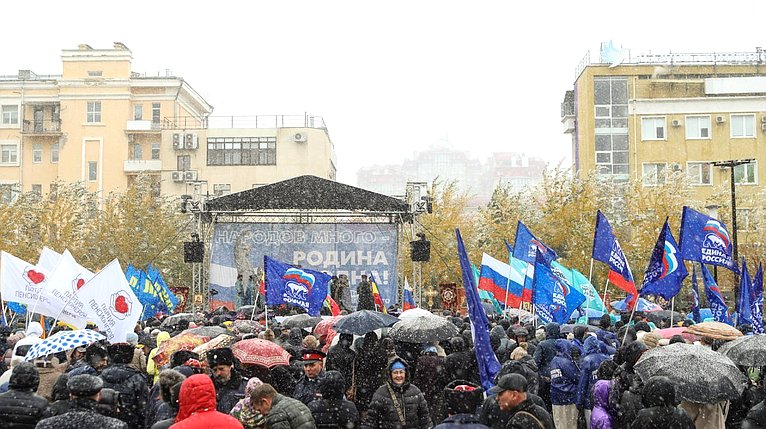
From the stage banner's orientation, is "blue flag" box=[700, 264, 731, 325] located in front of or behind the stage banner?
in front

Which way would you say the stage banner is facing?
toward the camera

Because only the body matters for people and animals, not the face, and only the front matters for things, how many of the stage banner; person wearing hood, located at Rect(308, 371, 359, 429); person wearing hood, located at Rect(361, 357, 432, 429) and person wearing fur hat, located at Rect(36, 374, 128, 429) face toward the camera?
2

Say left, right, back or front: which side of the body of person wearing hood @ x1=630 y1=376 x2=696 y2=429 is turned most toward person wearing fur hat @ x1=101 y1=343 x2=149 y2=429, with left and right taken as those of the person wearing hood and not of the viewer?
left

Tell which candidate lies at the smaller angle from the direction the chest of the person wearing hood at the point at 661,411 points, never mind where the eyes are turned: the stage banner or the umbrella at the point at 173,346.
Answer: the stage banner

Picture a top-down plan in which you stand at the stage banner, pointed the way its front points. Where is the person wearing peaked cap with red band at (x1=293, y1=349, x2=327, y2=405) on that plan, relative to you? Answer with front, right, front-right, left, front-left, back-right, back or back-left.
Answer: front

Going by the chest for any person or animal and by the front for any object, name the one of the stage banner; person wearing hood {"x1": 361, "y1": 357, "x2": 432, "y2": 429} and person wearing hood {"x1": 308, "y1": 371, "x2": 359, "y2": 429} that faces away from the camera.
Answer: person wearing hood {"x1": 308, "y1": 371, "x2": 359, "y2": 429}

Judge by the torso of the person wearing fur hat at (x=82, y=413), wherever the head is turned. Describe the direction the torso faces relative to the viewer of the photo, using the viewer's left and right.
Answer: facing away from the viewer

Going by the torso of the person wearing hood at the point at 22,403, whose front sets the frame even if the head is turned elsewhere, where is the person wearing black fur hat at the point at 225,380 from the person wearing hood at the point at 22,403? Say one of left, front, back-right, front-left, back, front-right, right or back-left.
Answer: right

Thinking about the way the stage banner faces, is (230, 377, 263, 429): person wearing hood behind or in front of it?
in front

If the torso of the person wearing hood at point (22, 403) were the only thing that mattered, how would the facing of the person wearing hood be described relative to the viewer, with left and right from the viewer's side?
facing away from the viewer

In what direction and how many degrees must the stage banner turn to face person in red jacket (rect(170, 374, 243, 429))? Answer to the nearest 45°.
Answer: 0° — it already faces them

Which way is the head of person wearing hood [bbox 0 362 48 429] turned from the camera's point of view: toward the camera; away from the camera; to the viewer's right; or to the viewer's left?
away from the camera

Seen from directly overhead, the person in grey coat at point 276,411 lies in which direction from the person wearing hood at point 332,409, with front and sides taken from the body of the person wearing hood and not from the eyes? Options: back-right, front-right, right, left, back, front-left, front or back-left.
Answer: back-left

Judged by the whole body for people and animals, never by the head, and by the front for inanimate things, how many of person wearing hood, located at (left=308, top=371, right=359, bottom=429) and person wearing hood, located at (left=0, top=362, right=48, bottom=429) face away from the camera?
2

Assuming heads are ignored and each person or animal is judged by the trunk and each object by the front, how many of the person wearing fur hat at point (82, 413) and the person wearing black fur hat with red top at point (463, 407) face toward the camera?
0

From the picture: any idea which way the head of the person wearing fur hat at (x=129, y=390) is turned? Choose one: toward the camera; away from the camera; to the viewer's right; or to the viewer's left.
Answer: away from the camera

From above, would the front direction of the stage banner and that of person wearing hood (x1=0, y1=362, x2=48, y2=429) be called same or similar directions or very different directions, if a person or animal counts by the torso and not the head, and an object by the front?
very different directions

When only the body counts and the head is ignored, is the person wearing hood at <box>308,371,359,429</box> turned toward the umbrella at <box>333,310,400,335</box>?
yes
